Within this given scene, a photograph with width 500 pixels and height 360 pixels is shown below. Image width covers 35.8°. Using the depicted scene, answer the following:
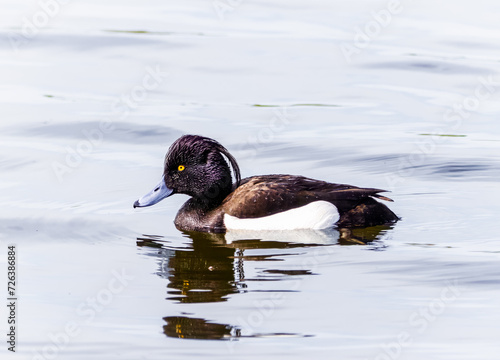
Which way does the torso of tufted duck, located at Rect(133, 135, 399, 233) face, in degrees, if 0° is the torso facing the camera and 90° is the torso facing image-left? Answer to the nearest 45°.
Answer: approximately 90°
